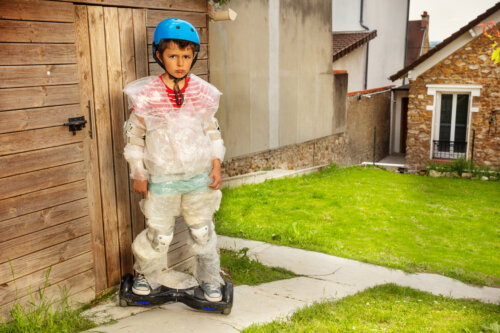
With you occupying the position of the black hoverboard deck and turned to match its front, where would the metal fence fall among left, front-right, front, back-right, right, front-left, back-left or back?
back-left

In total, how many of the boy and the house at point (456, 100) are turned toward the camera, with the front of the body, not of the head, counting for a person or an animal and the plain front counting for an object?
2

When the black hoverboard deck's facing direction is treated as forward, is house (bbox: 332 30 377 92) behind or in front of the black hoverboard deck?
behind

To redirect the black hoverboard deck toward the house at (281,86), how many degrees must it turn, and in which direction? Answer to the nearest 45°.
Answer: approximately 180°

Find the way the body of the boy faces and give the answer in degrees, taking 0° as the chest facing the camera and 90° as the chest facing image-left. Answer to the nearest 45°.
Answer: approximately 0°

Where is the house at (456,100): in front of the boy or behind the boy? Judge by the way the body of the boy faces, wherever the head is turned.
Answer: behind

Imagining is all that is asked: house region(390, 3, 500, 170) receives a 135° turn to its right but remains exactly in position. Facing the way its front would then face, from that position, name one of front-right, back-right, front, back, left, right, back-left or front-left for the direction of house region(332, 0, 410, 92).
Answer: front

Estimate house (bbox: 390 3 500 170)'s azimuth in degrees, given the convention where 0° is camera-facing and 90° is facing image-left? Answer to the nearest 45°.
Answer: approximately 0°

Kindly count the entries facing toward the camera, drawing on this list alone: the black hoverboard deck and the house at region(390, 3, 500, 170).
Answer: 2

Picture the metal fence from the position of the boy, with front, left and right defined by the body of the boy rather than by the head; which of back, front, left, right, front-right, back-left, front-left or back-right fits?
back-left
